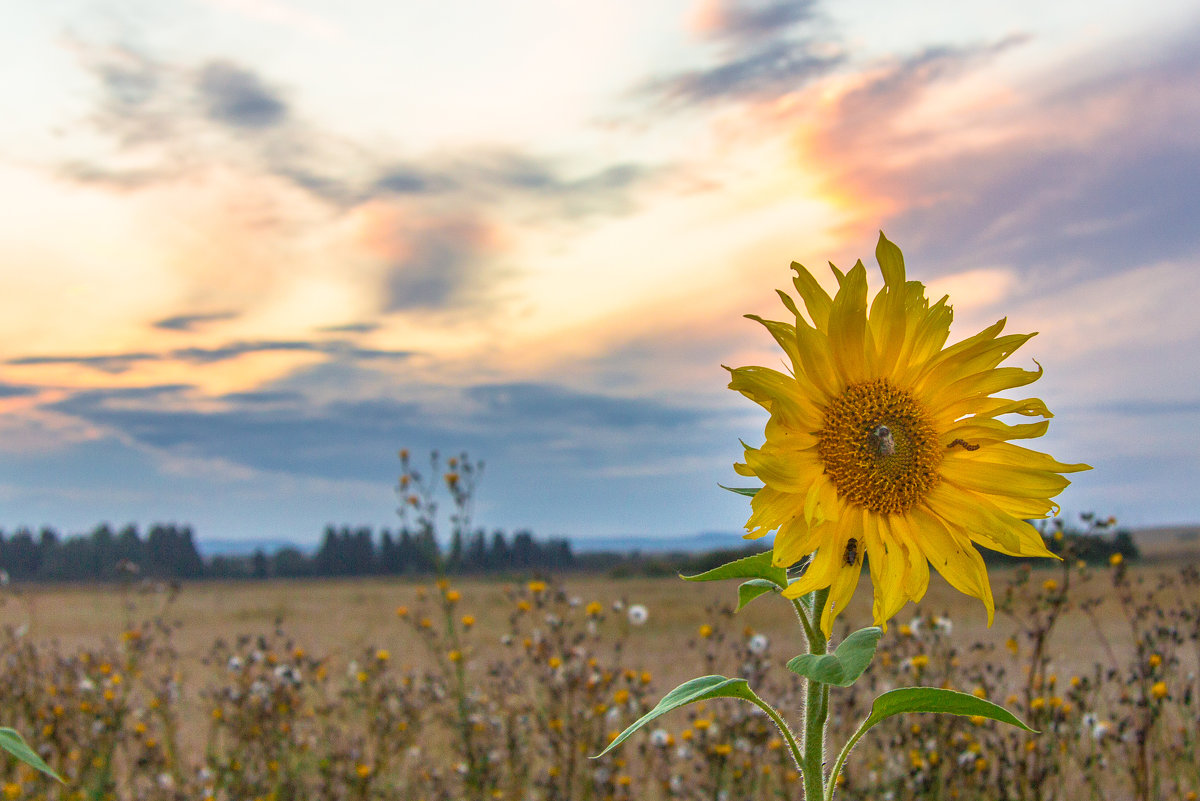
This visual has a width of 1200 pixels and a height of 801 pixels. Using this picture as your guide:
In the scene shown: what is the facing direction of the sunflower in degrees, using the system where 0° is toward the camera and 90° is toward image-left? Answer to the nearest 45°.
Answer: approximately 0°
